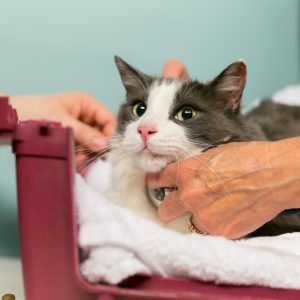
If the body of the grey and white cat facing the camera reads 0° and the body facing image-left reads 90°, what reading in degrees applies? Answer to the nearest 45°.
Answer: approximately 45°
